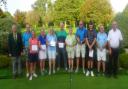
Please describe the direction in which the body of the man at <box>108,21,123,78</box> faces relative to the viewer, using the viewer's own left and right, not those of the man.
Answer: facing the viewer

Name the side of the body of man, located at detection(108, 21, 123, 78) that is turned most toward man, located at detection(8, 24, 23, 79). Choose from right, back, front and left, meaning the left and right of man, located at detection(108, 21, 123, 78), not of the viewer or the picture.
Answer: right

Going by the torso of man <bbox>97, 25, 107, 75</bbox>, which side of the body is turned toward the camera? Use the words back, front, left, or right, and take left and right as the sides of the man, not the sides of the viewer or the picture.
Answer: front

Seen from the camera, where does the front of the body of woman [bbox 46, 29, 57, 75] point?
toward the camera

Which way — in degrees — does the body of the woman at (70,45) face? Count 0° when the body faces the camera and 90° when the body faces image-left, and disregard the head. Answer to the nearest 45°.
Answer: approximately 0°

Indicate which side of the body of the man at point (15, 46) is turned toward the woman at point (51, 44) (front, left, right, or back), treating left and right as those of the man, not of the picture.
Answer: left

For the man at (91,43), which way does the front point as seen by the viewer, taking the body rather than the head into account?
toward the camera

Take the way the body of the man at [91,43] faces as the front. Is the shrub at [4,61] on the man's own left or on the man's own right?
on the man's own right

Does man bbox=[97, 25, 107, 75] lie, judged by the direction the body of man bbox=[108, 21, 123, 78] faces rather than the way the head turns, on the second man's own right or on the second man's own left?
on the second man's own right
